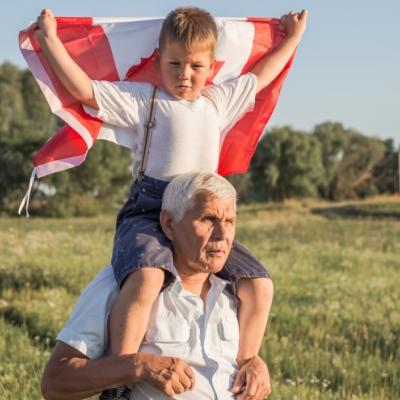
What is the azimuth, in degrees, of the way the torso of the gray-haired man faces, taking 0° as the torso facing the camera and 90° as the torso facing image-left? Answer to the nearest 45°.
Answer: approximately 315°

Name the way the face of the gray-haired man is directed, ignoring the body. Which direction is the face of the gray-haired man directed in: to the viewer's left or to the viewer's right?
to the viewer's right

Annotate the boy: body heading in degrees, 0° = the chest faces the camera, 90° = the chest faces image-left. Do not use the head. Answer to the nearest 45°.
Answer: approximately 0°
